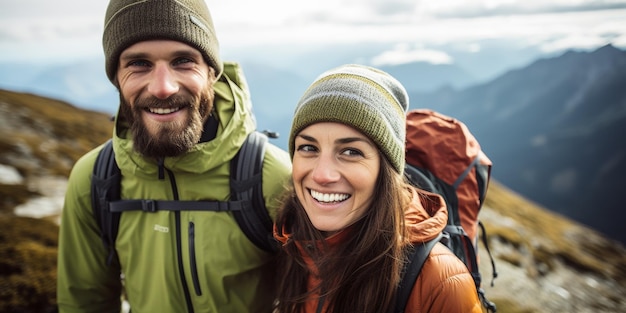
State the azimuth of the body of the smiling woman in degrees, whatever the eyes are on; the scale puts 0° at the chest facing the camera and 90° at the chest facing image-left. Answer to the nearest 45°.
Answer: approximately 45°

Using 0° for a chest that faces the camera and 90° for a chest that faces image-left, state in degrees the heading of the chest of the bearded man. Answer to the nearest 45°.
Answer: approximately 0°

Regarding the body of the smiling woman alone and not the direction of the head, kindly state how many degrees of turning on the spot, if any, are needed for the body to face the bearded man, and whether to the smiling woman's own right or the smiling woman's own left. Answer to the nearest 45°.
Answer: approximately 45° to the smiling woman's own right

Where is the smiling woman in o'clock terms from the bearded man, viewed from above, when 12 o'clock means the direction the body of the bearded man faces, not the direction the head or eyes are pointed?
The smiling woman is roughly at 10 o'clock from the bearded man.
